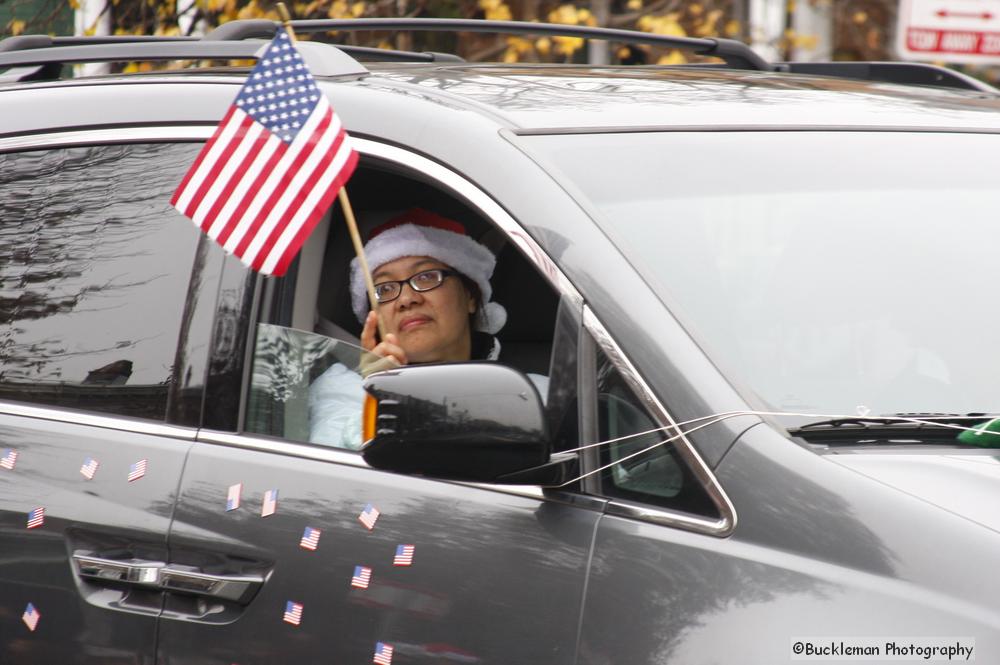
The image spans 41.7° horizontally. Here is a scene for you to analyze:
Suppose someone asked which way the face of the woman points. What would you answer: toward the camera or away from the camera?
toward the camera

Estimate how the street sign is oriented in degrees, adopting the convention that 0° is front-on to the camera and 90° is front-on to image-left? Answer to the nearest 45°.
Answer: approximately 0°

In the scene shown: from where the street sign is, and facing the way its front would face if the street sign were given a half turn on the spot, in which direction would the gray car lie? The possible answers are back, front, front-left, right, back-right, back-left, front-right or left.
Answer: back

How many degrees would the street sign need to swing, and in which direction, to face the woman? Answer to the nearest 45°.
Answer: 0° — it already faces them
